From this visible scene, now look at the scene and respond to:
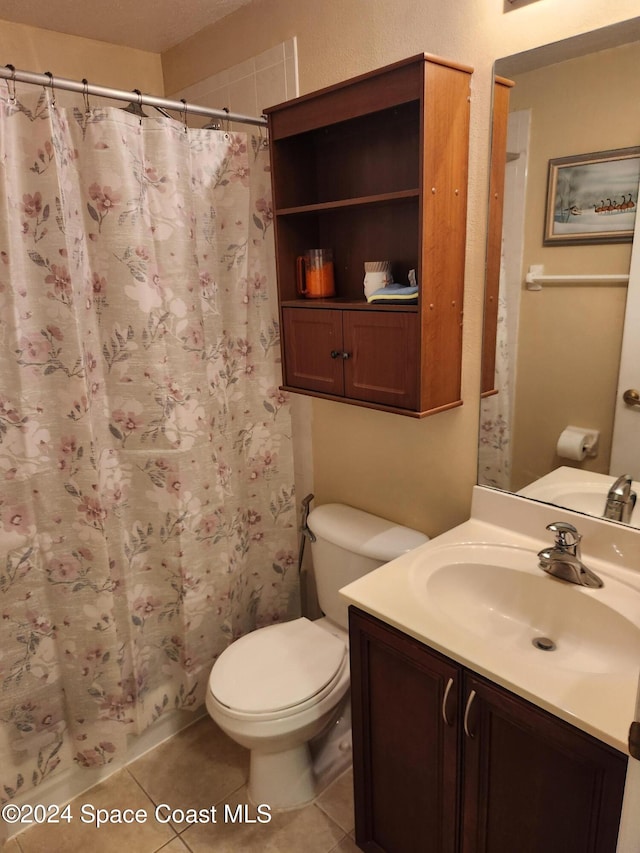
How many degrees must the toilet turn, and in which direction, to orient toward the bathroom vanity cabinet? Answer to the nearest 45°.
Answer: approximately 90° to its left

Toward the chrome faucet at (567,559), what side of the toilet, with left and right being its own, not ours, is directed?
left

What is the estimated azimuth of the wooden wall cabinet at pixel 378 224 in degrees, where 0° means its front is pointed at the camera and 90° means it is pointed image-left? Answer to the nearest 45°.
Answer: approximately 45°
